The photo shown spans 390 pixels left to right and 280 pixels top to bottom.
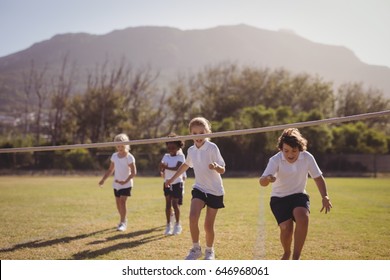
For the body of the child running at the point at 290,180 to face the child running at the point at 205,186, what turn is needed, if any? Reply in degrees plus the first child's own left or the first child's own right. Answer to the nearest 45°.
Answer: approximately 135° to the first child's own right

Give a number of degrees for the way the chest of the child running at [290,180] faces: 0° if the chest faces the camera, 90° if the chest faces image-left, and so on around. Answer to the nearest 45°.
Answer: approximately 0°

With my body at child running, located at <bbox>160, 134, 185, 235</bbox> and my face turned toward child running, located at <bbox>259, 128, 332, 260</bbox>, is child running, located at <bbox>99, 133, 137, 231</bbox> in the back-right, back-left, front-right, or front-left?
back-right

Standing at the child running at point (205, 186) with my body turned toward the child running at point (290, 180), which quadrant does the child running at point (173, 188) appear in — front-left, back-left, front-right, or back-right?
back-left

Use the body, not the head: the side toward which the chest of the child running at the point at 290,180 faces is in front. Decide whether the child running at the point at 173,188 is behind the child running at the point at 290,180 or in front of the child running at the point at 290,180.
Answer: behind

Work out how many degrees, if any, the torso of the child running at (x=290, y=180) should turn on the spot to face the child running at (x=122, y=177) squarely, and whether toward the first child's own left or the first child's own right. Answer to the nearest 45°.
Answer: approximately 135° to the first child's own right
